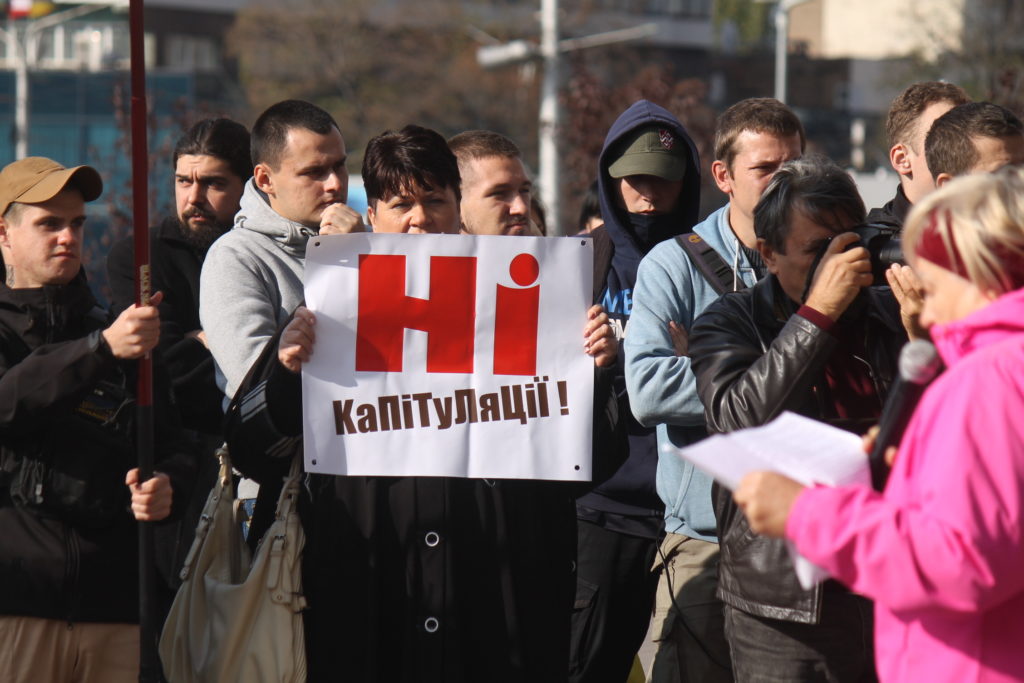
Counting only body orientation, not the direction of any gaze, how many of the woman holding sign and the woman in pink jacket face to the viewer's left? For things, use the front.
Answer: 1

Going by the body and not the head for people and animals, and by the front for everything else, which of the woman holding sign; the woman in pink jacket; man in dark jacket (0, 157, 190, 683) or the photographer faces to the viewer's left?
the woman in pink jacket

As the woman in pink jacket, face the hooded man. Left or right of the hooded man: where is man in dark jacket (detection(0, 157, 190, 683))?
left

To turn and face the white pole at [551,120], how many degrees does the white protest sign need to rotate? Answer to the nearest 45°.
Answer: approximately 180°

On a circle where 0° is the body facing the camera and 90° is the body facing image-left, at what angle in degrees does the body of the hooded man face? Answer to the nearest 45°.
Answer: approximately 0°

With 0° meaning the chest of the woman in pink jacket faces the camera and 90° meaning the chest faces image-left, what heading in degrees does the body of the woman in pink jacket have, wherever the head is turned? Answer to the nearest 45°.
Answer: approximately 90°

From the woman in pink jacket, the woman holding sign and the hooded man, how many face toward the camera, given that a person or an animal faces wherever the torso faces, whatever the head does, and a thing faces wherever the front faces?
2

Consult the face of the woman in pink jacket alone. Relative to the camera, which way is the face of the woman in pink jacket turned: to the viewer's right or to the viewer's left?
to the viewer's left

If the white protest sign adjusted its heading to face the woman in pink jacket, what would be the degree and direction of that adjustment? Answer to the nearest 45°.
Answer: approximately 45° to its left
